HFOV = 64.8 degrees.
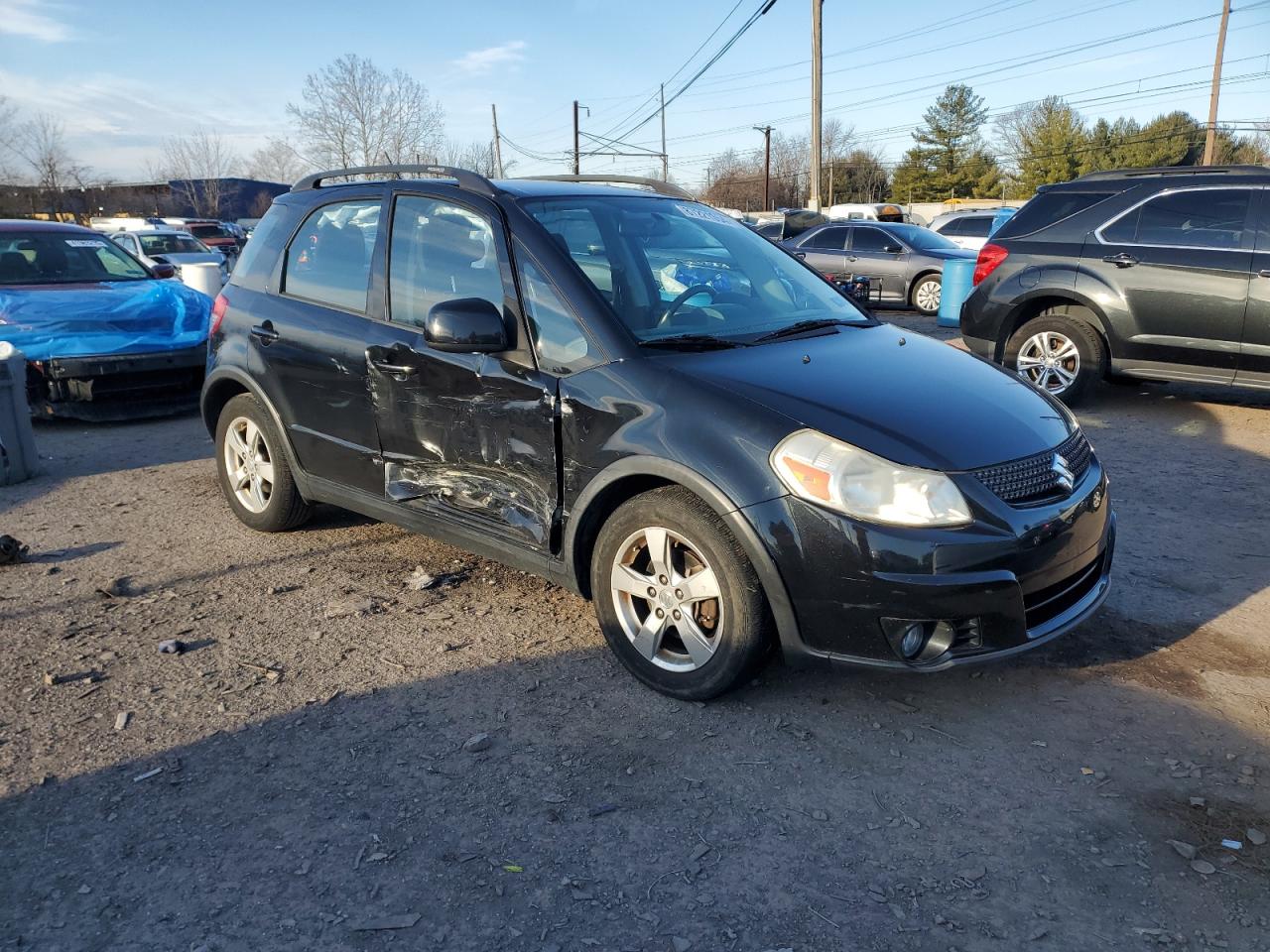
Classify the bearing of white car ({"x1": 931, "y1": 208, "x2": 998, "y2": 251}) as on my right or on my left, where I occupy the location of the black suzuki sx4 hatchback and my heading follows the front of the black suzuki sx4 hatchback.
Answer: on my left

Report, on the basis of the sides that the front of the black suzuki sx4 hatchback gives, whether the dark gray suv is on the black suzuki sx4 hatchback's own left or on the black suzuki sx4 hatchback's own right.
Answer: on the black suzuki sx4 hatchback's own left

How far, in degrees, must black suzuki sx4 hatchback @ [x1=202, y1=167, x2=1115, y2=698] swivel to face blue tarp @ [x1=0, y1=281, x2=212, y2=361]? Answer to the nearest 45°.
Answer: approximately 180°

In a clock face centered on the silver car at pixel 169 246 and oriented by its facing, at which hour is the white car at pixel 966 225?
the white car at pixel 966 225 is roughly at 11 o'clock from the silver car at pixel 169 246.

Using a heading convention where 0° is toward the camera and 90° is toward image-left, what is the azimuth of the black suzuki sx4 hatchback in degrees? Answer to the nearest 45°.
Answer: approximately 315°

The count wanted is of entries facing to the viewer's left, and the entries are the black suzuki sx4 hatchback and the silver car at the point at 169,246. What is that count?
0

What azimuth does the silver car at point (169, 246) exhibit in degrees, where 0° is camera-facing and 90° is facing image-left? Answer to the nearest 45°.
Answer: approximately 315°

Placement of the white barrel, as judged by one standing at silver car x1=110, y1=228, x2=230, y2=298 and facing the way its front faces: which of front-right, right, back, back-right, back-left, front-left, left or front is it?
front-right

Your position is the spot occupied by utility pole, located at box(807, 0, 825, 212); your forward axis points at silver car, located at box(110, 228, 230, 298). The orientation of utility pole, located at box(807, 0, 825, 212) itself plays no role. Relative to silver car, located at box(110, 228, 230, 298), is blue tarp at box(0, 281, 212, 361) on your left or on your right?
left

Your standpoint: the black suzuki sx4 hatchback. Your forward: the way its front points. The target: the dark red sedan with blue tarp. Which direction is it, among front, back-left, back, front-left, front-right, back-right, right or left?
back
